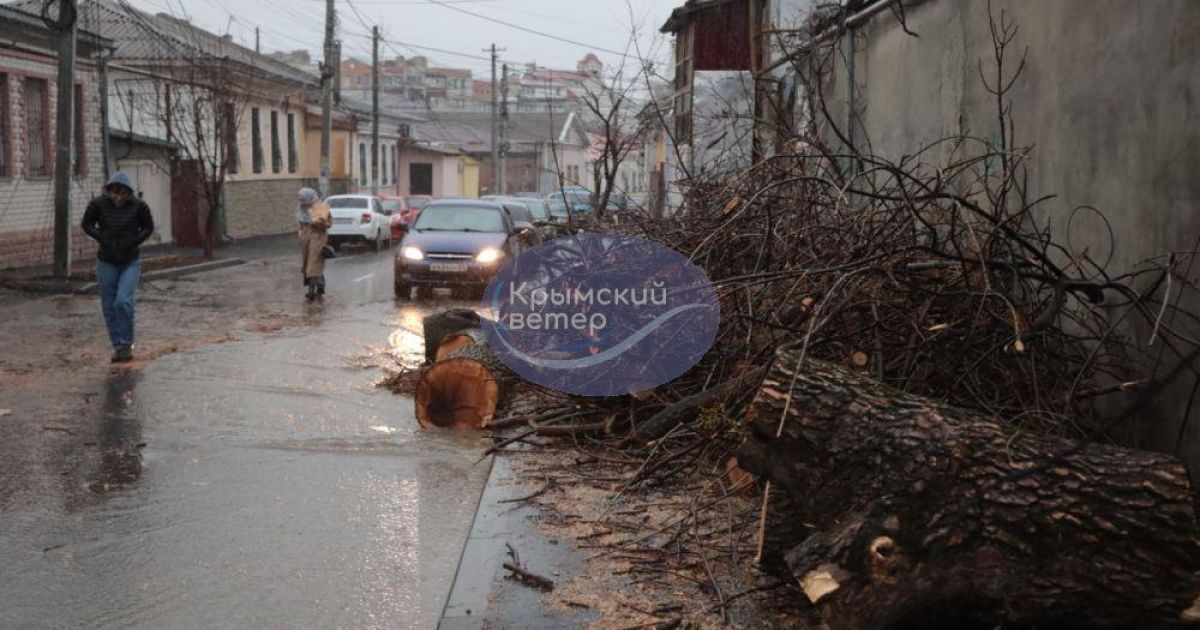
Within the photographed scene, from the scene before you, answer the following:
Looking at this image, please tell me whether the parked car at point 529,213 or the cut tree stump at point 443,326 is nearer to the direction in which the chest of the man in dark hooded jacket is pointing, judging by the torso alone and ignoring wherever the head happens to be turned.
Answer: the cut tree stump

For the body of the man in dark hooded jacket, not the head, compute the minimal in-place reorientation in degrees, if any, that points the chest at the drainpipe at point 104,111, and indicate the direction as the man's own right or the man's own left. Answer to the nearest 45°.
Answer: approximately 180°

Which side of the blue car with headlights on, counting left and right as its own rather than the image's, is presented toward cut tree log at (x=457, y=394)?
front

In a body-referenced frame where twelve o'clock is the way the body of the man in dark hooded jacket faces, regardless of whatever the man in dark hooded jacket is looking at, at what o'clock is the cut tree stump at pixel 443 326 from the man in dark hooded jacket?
The cut tree stump is roughly at 10 o'clock from the man in dark hooded jacket.

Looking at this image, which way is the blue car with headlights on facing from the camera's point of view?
toward the camera

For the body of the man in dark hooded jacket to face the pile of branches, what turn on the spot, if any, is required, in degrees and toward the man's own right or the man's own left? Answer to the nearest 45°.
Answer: approximately 45° to the man's own left

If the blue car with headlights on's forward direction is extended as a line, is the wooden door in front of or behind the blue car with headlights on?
behind

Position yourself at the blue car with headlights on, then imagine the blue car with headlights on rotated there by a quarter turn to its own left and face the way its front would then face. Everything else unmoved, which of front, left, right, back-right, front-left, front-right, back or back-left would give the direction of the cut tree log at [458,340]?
right

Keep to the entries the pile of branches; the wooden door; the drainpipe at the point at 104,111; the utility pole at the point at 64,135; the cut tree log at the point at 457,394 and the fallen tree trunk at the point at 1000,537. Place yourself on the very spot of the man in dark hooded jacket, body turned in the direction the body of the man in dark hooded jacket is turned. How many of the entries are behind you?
3

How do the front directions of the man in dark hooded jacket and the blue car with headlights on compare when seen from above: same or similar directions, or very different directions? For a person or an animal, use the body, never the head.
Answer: same or similar directions

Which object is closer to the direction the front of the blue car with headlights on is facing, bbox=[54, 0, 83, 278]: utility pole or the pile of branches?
the pile of branches

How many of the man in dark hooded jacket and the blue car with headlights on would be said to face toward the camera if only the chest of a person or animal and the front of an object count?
2
